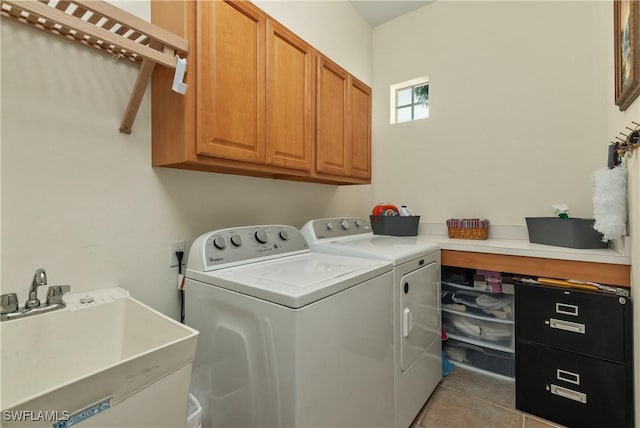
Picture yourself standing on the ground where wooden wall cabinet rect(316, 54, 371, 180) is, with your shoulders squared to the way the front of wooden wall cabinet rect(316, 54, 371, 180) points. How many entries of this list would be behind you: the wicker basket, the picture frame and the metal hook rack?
0

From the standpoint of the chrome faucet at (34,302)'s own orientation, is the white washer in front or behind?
in front

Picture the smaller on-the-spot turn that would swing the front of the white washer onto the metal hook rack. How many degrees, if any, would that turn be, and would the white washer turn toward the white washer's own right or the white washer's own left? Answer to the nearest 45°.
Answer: approximately 45° to the white washer's own left

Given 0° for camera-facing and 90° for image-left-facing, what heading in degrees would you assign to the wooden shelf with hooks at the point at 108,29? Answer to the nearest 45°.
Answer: approximately 315°

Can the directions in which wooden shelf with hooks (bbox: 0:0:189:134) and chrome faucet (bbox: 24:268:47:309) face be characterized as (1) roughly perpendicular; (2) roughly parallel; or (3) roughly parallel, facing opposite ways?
roughly parallel

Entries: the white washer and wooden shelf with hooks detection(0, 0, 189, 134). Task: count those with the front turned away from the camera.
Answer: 0

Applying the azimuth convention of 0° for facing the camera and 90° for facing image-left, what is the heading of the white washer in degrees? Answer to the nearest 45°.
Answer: approximately 315°

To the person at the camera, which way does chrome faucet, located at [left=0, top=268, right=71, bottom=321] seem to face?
facing the viewer and to the right of the viewer

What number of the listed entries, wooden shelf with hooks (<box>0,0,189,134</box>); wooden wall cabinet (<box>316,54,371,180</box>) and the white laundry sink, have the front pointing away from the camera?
0

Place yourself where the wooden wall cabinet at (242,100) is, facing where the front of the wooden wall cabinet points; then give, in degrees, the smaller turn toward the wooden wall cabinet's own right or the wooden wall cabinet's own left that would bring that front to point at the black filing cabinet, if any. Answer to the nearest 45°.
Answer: approximately 45° to the wooden wall cabinet's own left

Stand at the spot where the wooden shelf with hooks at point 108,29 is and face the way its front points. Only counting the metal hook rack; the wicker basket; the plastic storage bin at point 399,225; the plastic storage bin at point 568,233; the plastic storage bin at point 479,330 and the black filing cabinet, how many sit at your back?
0

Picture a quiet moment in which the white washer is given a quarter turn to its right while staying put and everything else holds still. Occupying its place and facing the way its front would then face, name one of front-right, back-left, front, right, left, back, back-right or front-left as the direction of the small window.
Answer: back

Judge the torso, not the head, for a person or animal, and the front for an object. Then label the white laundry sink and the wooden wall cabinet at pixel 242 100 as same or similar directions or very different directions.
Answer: same or similar directions

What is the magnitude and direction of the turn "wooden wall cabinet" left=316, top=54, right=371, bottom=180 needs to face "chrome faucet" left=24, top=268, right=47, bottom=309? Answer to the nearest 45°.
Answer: approximately 90° to its right

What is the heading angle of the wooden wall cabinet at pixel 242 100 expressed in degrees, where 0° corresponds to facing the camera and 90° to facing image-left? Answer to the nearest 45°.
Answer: approximately 315°

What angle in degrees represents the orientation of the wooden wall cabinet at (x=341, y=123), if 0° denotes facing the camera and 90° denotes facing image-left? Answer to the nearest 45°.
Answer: approximately 315°
